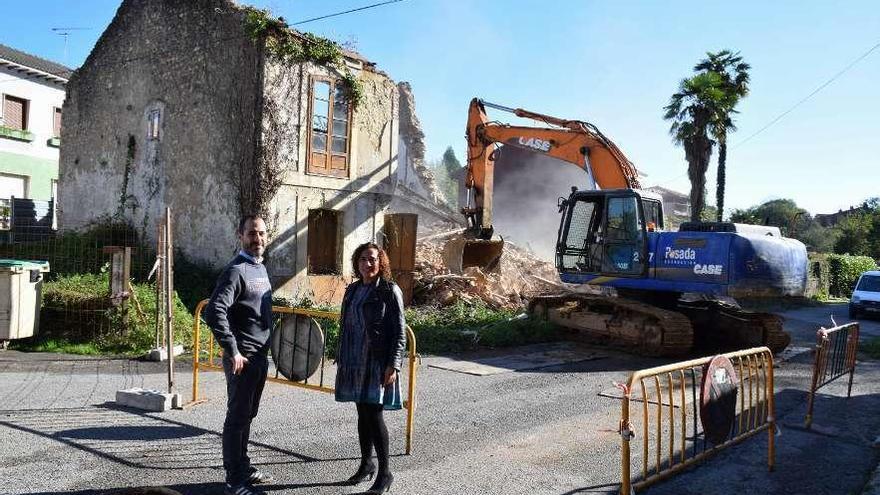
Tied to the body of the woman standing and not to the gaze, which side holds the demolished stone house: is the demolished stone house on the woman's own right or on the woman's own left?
on the woman's own right

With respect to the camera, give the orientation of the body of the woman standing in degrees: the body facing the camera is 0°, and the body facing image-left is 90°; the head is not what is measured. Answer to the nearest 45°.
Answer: approximately 45°

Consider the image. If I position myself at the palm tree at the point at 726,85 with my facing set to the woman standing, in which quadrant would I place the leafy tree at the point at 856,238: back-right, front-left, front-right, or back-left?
back-left

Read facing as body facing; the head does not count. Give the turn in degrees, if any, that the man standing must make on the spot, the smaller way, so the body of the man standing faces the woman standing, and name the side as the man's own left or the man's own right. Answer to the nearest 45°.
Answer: approximately 45° to the man's own left

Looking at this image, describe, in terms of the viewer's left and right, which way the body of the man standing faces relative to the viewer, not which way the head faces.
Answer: facing the viewer and to the right of the viewer

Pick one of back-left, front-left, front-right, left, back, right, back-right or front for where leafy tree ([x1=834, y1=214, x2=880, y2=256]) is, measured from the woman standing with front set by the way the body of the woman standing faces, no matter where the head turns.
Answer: back

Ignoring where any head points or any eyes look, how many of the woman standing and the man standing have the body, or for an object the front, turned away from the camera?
0

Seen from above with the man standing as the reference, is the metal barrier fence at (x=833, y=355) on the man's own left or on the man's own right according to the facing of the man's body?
on the man's own left

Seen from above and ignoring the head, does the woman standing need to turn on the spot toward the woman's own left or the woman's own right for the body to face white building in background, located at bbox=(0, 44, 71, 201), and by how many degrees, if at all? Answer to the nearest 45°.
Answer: approximately 90° to the woman's own right

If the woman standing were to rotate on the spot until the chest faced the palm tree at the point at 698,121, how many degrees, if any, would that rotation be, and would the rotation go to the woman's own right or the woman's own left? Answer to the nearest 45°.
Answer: approximately 180°

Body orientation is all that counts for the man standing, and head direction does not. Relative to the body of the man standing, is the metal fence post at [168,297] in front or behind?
behind

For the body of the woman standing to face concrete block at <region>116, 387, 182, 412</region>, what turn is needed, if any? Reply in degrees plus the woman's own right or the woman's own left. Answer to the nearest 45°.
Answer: approximately 90° to the woman's own right

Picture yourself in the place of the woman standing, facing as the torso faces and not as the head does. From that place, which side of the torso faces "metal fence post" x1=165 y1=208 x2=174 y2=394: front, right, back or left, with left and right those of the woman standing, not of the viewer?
right
